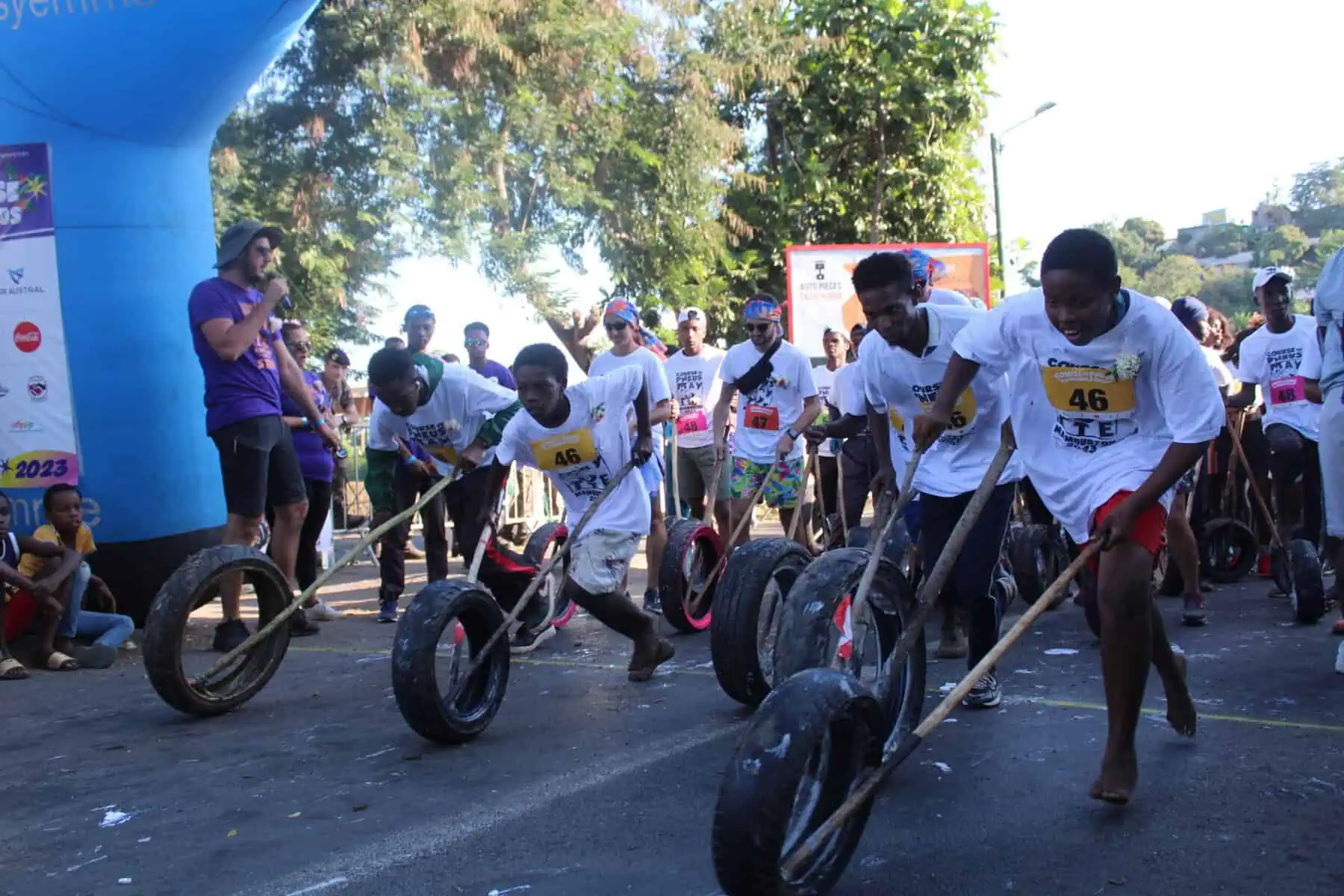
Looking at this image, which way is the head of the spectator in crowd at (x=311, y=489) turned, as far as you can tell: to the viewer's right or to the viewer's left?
to the viewer's right

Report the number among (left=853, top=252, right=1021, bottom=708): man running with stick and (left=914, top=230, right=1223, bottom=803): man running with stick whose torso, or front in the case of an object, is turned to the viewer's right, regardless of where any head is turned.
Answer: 0

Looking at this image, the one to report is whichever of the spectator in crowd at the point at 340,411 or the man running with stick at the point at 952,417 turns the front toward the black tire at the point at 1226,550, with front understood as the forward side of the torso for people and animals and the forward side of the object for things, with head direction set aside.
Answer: the spectator in crowd

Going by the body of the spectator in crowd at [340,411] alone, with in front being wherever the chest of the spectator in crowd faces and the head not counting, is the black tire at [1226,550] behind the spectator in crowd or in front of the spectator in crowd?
in front

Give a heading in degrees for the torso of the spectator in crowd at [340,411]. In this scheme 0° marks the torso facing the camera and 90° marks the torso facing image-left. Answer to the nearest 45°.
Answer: approximately 315°

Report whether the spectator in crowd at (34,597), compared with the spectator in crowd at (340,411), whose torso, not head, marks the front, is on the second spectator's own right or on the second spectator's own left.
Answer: on the second spectator's own right

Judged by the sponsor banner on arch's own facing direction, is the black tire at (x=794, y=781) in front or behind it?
in front

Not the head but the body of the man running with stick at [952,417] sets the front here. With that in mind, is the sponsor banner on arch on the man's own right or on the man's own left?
on the man's own right

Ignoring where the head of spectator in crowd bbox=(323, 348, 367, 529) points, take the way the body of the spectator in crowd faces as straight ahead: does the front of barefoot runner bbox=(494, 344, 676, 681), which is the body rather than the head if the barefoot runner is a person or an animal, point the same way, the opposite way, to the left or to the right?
to the right

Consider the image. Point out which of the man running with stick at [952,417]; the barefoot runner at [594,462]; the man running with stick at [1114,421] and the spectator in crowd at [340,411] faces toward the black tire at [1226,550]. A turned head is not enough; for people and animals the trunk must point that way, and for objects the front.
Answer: the spectator in crowd

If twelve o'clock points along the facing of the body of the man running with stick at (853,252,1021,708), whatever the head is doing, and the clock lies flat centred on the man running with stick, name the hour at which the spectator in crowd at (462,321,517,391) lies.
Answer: The spectator in crowd is roughly at 3 o'clock from the man running with stick.

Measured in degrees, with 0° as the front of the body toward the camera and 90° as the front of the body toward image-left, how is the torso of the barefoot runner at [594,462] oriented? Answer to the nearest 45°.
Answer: approximately 45°

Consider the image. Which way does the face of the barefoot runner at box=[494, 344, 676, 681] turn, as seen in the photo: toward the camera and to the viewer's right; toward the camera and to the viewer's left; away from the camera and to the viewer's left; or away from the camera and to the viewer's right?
toward the camera and to the viewer's left

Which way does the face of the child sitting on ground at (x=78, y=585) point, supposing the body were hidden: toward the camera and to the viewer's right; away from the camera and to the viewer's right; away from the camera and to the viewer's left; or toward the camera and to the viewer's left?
toward the camera and to the viewer's right

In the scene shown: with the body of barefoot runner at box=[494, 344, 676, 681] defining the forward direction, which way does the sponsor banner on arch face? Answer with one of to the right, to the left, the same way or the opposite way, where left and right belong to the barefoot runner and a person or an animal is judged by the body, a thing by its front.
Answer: to the left
